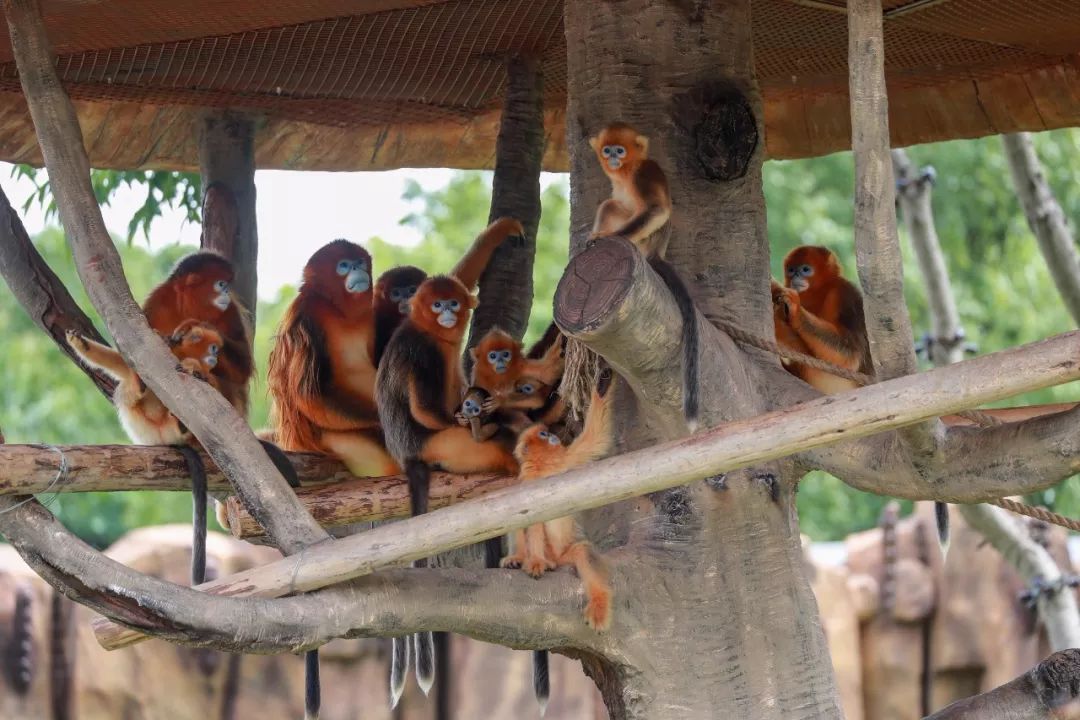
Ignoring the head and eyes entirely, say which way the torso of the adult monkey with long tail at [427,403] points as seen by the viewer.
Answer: to the viewer's right

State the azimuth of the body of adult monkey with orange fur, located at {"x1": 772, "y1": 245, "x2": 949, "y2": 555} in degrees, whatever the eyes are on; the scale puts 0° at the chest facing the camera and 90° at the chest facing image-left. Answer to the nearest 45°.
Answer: approximately 45°

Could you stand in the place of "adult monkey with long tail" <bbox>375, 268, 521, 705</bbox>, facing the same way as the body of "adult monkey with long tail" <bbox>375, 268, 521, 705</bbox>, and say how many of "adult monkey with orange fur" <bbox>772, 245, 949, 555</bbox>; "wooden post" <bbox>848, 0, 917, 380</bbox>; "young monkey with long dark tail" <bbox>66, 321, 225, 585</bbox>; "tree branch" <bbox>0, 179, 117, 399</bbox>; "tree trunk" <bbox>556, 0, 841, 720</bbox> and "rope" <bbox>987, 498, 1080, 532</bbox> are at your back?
2

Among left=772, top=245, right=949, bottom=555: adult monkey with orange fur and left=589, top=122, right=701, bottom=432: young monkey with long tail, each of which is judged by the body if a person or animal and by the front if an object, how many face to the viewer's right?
0

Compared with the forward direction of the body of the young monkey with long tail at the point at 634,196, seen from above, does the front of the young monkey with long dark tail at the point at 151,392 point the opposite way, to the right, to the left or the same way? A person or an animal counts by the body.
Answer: to the left

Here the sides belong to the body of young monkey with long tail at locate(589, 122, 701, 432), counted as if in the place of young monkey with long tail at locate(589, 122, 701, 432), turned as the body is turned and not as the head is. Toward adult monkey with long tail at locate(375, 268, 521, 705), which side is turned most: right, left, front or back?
right

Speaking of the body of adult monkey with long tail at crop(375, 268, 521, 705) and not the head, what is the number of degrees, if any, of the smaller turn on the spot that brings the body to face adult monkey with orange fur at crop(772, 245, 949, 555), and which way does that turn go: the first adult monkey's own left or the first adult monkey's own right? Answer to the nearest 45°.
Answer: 0° — it already faces it

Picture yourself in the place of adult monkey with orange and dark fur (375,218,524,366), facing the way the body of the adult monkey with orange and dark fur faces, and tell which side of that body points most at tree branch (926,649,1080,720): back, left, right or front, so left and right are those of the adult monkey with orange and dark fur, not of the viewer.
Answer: front

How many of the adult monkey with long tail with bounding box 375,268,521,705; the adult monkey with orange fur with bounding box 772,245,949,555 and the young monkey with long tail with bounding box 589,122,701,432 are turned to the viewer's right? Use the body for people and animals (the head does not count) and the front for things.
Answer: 1
